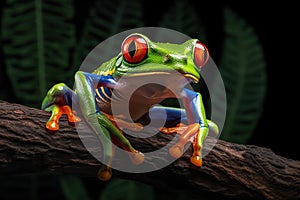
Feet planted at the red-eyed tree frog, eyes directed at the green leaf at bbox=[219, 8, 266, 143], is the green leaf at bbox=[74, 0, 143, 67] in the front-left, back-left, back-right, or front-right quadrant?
front-left

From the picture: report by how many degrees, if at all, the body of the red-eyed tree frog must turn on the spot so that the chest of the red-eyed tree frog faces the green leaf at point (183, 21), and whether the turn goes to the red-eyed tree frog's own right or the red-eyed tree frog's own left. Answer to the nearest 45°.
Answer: approximately 135° to the red-eyed tree frog's own left

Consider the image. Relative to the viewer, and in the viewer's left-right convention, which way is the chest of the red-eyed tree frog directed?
facing the viewer and to the right of the viewer

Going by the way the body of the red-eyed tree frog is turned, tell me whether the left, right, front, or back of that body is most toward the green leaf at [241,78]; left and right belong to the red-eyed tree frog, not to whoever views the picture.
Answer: left

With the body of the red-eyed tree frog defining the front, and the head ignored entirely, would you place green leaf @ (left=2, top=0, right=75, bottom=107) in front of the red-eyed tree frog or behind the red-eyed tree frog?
behind

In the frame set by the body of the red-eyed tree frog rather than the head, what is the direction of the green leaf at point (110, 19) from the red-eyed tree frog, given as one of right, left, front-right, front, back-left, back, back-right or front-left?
back-left

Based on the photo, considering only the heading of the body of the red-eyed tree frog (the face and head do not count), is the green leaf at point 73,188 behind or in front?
behind
